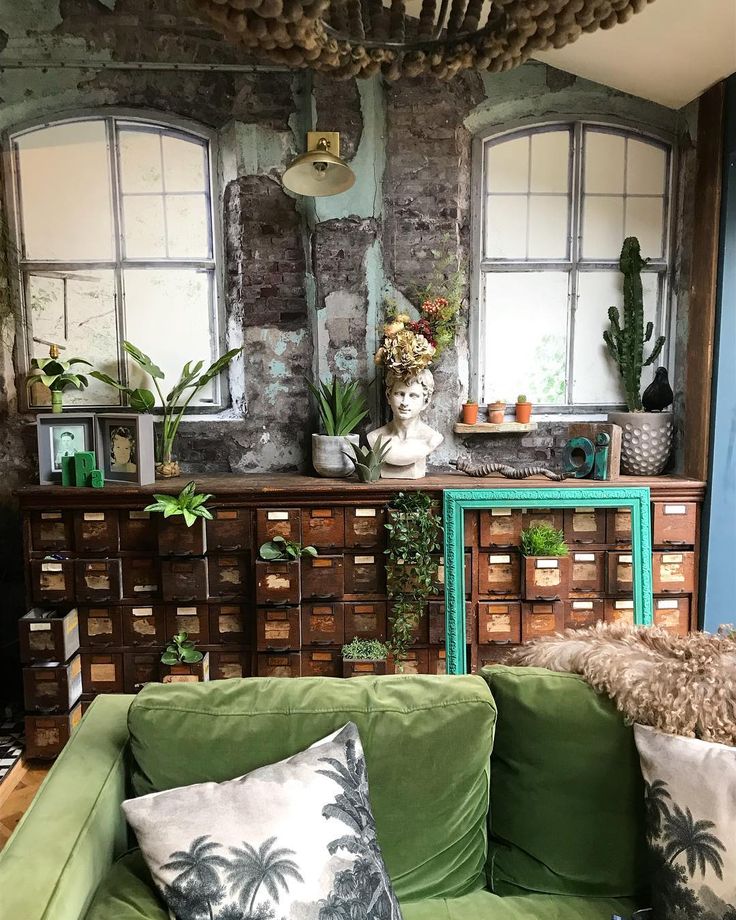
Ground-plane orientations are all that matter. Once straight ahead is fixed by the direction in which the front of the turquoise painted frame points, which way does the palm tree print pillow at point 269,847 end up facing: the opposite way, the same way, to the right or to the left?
the same way

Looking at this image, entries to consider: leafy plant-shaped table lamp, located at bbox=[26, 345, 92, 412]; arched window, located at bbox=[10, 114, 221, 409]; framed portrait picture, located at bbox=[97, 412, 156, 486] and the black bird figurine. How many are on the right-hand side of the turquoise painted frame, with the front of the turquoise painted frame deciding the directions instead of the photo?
3

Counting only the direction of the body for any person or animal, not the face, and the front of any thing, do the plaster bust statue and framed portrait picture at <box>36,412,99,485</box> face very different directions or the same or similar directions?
same or similar directions

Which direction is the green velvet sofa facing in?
toward the camera

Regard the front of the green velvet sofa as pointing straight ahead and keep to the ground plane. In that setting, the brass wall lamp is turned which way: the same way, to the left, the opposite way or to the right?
the same way

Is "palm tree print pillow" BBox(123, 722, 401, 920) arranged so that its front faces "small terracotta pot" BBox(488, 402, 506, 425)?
no

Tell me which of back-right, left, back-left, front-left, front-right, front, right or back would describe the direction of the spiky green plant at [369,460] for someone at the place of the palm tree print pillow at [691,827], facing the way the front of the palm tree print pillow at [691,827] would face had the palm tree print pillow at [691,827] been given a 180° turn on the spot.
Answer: front-left

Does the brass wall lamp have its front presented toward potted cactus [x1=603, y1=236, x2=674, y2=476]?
no

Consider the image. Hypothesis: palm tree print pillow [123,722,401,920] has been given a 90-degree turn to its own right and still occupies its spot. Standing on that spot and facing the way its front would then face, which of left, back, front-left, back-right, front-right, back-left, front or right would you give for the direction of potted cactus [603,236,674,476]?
back-right

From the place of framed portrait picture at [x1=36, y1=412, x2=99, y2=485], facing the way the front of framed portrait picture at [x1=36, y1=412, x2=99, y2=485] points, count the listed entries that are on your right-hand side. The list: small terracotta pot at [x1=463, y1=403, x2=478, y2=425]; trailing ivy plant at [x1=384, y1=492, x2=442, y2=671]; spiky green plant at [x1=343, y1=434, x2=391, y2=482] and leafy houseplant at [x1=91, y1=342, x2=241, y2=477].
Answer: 0

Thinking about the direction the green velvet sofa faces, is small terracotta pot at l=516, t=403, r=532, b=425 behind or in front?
behind

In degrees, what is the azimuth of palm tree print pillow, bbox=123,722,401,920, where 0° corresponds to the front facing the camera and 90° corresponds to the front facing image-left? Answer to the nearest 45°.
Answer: approximately 0°

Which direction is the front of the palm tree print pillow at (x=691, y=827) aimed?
toward the camera

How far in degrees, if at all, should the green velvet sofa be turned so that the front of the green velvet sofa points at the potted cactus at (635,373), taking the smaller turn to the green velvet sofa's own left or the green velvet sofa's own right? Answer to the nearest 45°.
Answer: approximately 135° to the green velvet sofa's own left

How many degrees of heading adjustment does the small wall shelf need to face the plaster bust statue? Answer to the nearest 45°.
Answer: approximately 45° to its right

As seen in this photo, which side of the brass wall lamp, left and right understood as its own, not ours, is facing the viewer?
front

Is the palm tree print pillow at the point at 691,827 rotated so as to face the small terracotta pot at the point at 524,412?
no
